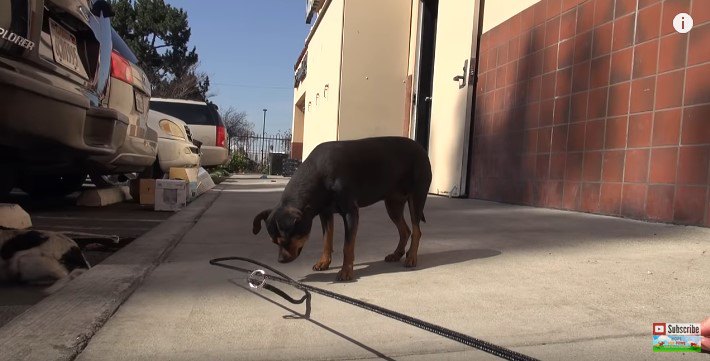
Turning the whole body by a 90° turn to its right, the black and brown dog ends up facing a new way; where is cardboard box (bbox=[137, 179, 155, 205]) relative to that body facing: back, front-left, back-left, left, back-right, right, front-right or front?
front

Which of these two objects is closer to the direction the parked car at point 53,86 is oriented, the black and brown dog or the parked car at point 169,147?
the parked car

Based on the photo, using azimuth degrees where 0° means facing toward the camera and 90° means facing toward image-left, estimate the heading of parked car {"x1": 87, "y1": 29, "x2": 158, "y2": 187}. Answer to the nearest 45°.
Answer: approximately 135°

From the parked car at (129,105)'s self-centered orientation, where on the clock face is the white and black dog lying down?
The white and black dog lying down is roughly at 8 o'clock from the parked car.

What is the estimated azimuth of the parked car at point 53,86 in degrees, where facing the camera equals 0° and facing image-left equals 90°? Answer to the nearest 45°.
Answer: approximately 135°

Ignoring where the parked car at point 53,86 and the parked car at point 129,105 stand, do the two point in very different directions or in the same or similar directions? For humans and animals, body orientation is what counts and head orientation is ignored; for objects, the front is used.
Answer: same or similar directions

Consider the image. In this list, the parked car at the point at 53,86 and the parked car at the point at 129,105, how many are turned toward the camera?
0

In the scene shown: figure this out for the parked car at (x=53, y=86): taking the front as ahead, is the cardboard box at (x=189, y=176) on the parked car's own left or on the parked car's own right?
on the parked car's own right

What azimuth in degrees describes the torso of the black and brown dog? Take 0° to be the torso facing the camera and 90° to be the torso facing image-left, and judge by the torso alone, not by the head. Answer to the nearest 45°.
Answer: approximately 45°

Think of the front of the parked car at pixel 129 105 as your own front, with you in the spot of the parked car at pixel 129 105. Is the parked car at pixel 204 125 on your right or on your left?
on your right
